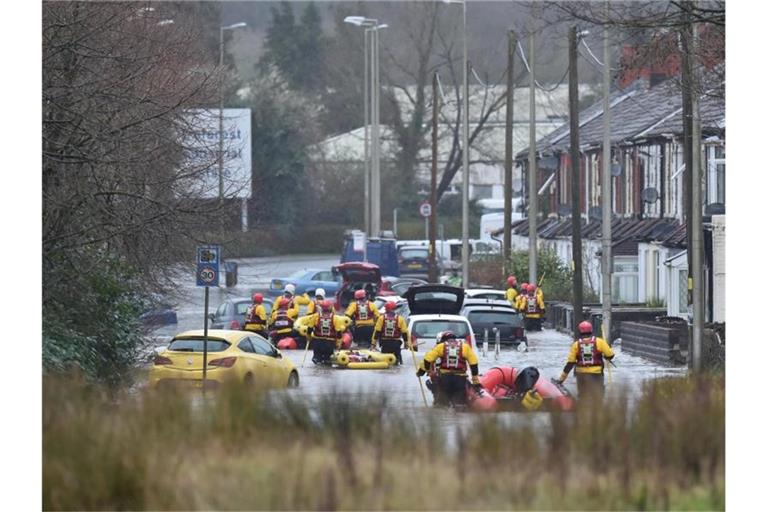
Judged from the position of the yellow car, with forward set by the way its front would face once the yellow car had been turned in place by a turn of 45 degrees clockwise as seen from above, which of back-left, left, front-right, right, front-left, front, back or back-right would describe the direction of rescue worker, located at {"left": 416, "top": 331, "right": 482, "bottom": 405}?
front-right

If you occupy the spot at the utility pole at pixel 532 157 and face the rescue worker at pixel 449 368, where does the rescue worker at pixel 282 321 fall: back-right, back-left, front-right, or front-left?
front-right

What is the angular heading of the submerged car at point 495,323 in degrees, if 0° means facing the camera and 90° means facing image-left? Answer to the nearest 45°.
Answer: approximately 180°

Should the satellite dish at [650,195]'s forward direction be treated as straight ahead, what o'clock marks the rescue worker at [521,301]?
The rescue worker is roughly at 12 o'clock from the satellite dish.

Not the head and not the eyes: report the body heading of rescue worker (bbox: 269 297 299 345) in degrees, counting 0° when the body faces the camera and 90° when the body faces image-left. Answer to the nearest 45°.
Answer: approximately 180°

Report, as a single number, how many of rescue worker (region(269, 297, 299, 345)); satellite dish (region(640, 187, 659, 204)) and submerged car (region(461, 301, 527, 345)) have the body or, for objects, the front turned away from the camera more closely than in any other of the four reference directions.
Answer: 2

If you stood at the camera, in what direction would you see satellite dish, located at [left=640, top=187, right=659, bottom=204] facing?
facing the viewer and to the left of the viewer

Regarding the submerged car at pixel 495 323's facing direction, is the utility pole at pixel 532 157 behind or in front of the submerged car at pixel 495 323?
in front
